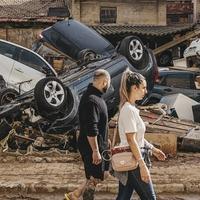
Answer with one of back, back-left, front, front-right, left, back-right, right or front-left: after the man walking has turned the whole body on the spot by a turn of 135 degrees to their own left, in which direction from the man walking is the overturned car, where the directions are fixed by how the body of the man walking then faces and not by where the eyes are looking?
front-right

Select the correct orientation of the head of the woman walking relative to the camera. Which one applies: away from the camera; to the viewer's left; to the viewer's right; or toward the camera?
to the viewer's right

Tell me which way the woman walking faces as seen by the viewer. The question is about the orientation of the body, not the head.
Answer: to the viewer's right

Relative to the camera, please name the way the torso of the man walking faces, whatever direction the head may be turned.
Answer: to the viewer's right
